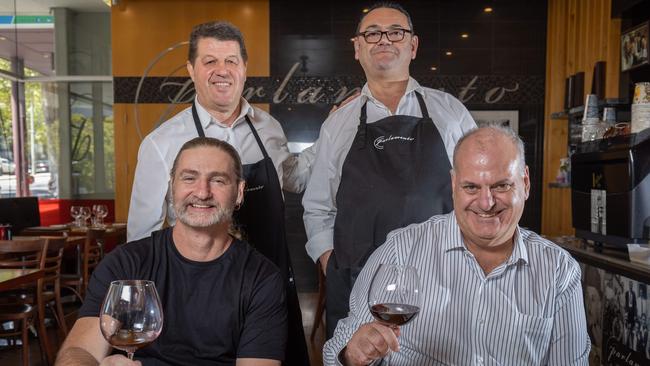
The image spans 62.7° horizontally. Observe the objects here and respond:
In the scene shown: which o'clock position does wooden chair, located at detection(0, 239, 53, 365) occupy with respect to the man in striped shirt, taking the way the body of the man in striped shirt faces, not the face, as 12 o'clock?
The wooden chair is roughly at 4 o'clock from the man in striped shirt.

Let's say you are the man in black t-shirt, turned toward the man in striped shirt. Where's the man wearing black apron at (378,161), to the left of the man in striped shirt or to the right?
left

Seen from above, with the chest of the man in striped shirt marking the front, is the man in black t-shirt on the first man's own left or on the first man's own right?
on the first man's own right

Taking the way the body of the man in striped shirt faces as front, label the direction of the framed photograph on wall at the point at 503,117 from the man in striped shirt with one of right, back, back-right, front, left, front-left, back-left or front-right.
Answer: back

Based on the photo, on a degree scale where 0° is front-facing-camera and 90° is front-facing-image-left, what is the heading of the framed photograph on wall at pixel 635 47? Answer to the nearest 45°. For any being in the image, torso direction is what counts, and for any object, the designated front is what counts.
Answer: approximately 45°

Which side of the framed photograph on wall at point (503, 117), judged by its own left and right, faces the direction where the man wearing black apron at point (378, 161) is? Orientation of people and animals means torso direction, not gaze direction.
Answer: front

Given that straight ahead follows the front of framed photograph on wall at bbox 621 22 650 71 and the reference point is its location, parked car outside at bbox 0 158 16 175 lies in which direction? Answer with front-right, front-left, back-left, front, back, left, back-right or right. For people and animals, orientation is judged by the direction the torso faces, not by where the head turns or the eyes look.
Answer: front-right

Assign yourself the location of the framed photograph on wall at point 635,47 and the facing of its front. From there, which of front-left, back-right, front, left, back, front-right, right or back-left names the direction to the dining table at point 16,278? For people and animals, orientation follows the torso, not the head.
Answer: front

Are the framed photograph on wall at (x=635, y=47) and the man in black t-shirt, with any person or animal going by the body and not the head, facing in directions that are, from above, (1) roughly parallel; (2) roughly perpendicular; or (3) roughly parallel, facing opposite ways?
roughly perpendicular

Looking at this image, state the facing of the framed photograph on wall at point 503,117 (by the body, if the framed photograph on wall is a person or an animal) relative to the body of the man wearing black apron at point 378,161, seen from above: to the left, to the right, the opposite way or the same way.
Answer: the same way

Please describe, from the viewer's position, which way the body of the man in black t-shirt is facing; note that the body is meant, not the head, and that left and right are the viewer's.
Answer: facing the viewer

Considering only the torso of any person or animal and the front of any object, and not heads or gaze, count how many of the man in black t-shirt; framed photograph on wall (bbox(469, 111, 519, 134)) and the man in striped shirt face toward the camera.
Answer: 3

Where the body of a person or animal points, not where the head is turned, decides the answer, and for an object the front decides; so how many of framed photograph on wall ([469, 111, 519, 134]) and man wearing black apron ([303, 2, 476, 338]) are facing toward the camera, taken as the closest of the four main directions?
2

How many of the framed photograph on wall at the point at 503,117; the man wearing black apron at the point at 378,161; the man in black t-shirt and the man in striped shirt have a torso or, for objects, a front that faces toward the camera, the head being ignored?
4

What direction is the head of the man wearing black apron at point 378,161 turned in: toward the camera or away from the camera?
toward the camera

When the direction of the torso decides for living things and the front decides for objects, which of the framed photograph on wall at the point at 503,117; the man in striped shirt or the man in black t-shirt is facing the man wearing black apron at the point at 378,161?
the framed photograph on wall

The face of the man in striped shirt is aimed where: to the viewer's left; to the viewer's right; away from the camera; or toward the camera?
toward the camera

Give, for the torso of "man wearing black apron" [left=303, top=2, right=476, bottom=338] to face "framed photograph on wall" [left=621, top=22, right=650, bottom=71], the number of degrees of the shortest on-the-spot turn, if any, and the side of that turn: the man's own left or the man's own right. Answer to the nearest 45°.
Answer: approximately 135° to the man's own left

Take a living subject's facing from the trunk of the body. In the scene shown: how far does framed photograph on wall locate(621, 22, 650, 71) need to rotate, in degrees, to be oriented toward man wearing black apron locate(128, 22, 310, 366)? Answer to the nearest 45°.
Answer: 0° — it already faces them

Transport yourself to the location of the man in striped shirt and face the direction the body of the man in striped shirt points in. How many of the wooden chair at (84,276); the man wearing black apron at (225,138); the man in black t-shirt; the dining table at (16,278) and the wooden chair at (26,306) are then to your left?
0

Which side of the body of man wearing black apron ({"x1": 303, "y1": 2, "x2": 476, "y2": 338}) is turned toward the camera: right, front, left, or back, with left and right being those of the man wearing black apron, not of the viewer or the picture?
front

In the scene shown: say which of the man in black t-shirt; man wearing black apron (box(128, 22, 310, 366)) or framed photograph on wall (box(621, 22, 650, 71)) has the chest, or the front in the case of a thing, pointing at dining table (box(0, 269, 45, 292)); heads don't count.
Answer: the framed photograph on wall
